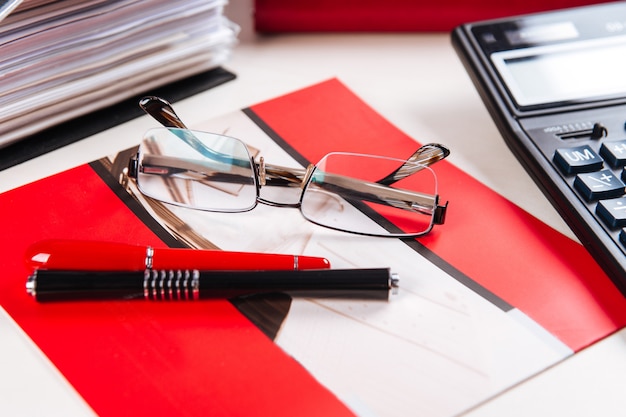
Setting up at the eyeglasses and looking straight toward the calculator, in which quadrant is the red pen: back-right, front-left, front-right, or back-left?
back-right

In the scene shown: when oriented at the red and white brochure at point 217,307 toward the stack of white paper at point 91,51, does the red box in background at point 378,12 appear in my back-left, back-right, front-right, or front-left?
front-right

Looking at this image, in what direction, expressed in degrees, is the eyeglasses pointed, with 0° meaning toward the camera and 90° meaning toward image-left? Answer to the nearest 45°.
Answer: approximately 0°
